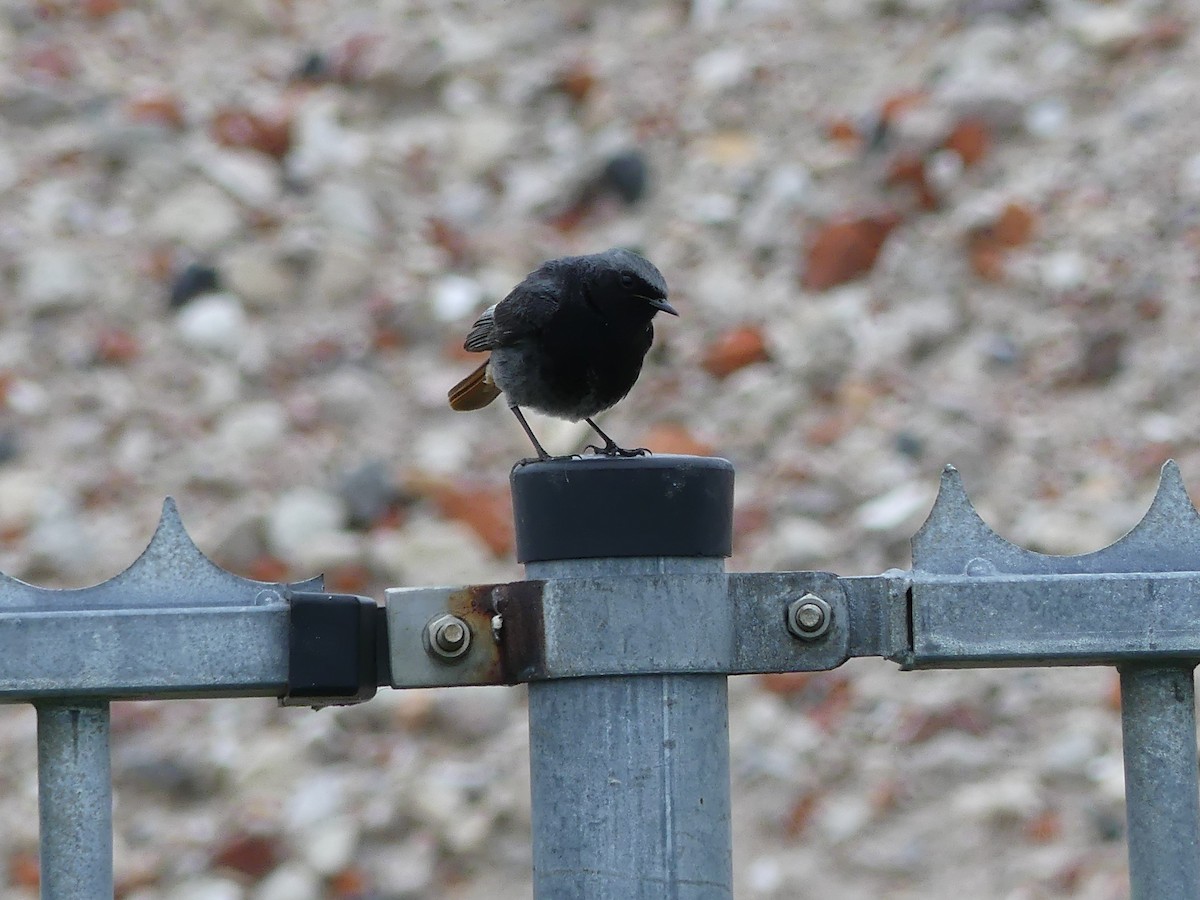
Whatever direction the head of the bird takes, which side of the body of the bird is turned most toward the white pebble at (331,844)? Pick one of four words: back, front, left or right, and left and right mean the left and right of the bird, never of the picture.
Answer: back

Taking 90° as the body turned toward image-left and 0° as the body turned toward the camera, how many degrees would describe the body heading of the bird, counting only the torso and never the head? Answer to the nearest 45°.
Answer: approximately 315°

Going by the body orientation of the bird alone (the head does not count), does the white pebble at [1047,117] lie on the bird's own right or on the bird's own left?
on the bird's own left

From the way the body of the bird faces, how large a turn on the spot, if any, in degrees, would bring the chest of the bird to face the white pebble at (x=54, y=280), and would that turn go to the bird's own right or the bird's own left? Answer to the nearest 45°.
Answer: approximately 180°

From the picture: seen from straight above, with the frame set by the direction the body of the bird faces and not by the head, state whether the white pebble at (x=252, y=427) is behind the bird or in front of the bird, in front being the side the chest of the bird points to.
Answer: behind
